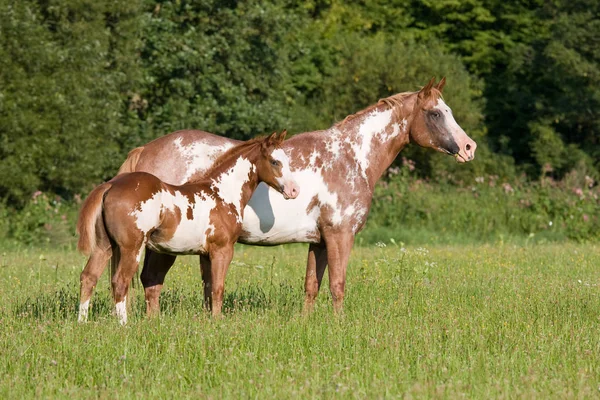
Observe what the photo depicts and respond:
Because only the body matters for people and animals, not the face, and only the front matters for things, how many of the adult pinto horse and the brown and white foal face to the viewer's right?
2

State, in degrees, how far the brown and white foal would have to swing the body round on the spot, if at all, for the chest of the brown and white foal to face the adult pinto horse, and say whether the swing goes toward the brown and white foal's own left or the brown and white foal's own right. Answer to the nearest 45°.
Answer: approximately 45° to the brown and white foal's own left

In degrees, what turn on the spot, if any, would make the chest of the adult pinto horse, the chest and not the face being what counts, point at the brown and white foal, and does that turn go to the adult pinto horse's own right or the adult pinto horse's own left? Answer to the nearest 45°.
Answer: approximately 135° to the adult pinto horse's own right

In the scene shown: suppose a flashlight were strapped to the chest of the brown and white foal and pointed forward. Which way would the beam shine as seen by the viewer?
to the viewer's right

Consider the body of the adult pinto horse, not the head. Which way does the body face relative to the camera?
to the viewer's right
